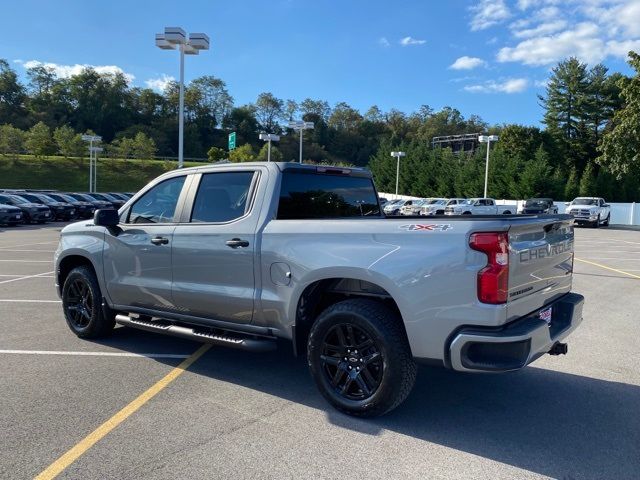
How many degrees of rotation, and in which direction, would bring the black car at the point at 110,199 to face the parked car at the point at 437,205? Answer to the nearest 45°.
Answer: approximately 45° to its left

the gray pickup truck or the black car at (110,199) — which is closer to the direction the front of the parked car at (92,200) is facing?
the gray pickup truck
